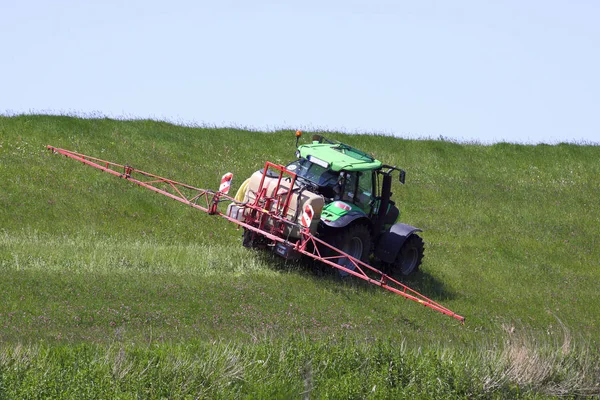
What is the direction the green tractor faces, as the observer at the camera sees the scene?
facing away from the viewer and to the right of the viewer
